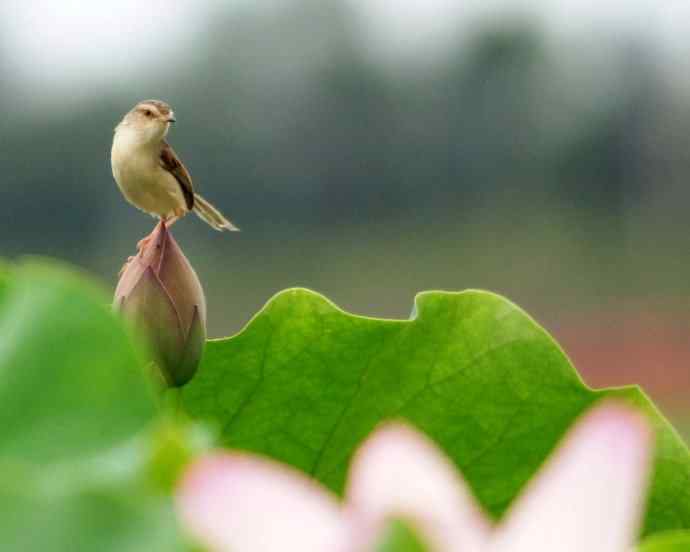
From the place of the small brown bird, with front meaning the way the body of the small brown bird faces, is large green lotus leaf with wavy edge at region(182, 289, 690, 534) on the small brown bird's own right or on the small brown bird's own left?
on the small brown bird's own left

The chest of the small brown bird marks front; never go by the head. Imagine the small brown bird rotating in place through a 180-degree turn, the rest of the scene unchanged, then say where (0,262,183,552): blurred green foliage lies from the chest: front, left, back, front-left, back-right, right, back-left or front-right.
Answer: back-right

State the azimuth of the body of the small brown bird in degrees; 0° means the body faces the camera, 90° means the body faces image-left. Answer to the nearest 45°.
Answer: approximately 45°
